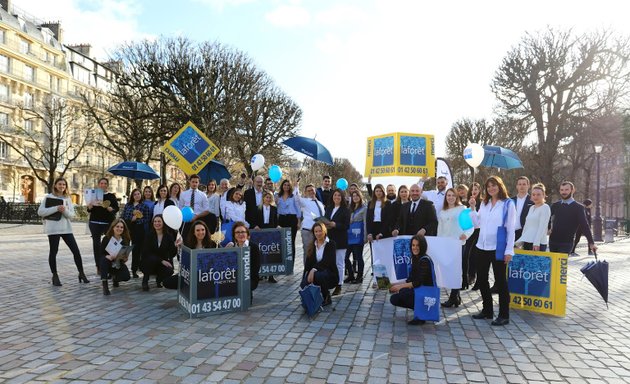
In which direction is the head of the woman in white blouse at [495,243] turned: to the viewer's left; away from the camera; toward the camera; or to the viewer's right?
toward the camera

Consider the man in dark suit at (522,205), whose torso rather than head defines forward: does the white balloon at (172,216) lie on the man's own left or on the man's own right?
on the man's own right

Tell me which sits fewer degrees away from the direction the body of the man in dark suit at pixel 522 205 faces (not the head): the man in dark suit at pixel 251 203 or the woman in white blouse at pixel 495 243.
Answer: the woman in white blouse

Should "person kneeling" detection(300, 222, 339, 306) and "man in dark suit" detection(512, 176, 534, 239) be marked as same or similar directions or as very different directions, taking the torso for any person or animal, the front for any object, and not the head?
same or similar directions

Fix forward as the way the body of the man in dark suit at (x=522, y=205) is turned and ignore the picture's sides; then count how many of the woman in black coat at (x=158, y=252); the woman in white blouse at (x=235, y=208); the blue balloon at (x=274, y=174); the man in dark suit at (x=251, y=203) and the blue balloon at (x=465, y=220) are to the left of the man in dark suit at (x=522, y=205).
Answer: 0

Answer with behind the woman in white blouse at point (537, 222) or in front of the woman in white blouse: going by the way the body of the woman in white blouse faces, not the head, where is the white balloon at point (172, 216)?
in front

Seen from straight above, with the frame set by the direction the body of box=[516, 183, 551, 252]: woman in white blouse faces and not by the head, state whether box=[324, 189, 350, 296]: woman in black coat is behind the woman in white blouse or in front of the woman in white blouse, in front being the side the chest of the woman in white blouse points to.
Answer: in front

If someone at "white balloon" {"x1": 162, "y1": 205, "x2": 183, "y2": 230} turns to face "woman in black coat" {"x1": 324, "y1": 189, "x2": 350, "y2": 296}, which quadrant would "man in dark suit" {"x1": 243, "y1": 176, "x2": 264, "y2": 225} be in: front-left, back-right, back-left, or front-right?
front-left

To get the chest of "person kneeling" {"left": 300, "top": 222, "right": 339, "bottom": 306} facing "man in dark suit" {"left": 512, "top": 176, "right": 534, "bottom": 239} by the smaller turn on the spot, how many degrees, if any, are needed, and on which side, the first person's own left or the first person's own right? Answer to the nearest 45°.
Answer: approximately 90° to the first person's own left

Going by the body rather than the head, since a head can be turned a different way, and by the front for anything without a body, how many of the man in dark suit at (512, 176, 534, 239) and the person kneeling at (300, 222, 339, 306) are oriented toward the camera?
2

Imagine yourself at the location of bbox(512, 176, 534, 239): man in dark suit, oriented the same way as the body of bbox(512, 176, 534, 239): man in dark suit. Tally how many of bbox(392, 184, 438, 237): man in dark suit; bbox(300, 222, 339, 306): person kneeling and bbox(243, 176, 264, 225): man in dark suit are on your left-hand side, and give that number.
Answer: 0

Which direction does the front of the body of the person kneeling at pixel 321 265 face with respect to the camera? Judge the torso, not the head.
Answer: toward the camera

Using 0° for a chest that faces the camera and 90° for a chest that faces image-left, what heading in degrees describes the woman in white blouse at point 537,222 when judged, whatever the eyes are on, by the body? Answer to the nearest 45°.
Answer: approximately 45°

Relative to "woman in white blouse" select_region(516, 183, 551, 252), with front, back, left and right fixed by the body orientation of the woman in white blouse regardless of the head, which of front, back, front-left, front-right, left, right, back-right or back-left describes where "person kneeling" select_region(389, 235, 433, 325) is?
front

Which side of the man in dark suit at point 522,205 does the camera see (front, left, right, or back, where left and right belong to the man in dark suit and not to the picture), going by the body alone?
front

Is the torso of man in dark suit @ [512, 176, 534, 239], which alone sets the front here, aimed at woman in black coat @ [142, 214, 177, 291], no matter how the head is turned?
no

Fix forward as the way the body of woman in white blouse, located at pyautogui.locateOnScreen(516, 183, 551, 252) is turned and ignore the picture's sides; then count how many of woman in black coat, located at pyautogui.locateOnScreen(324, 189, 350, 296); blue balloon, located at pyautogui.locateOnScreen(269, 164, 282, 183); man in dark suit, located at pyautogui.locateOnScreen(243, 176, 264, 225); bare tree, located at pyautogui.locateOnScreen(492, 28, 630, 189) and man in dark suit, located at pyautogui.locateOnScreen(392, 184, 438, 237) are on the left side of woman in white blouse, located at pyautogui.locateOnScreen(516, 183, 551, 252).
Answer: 0

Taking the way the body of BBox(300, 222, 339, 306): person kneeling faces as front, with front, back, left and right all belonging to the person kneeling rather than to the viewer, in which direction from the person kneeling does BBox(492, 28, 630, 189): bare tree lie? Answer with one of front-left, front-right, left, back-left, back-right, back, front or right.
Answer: back-left
